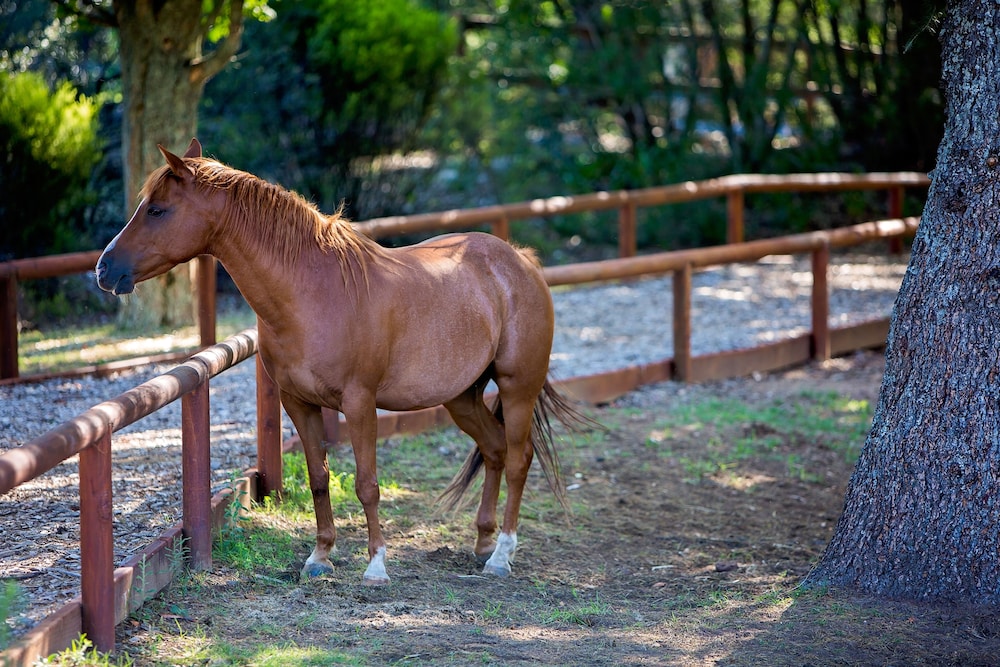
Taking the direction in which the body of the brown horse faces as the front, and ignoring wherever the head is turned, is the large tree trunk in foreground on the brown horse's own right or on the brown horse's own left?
on the brown horse's own left

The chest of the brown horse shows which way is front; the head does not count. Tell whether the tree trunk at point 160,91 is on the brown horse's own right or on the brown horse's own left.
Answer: on the brown horse's own right

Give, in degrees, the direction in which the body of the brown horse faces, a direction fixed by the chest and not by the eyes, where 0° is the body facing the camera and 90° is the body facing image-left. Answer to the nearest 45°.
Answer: approximately 45°

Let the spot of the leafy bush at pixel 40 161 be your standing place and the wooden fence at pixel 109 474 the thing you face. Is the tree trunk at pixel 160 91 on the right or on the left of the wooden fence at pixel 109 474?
left

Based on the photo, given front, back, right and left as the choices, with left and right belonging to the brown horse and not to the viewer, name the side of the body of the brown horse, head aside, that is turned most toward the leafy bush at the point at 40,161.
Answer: right
